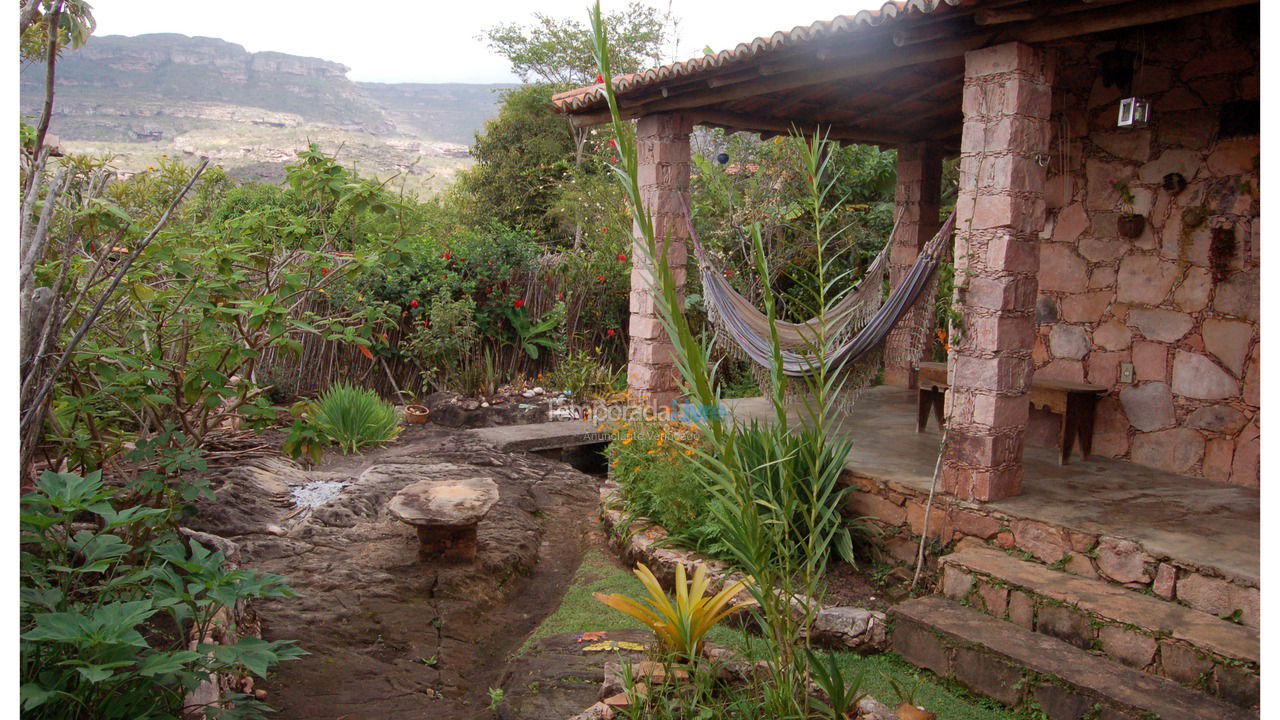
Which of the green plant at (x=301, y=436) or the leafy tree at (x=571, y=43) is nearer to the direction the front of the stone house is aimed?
the green plant

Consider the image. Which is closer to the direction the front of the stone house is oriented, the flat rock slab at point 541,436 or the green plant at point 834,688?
the green plant

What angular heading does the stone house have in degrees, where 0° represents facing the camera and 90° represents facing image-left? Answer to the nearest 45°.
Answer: approximately 45°

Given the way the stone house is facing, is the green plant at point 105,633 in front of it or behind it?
in front

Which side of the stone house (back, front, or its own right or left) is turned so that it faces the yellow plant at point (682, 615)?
front

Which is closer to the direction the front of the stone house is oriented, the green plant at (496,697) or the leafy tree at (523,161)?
the green plant

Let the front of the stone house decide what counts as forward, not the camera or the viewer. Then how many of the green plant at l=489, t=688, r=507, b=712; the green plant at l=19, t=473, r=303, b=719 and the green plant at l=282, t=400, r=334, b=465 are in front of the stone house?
3

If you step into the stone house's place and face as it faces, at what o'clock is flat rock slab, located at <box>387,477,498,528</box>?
The flat rock slab is roughly at 1 o'clock from the stone house.

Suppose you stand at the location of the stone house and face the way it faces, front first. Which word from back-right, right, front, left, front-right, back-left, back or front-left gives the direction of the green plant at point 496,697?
front

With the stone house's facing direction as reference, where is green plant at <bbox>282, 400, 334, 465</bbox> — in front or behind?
in front
